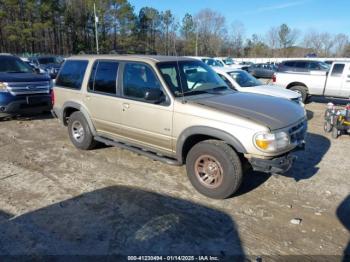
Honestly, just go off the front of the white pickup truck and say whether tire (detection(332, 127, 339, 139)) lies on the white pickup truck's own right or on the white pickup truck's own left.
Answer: on the white pickup truck's own right

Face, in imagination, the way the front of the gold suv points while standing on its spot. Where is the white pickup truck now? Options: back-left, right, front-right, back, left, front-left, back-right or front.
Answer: left

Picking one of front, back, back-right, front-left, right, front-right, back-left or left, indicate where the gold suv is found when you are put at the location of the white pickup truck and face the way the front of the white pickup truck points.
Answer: right

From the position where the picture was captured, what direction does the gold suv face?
facing the viewer and to the right of the viewer

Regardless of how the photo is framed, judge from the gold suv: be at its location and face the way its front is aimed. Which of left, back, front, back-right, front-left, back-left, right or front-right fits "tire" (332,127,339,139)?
left

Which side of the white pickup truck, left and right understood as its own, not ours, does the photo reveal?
right

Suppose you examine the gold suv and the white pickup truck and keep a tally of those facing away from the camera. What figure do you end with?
0
